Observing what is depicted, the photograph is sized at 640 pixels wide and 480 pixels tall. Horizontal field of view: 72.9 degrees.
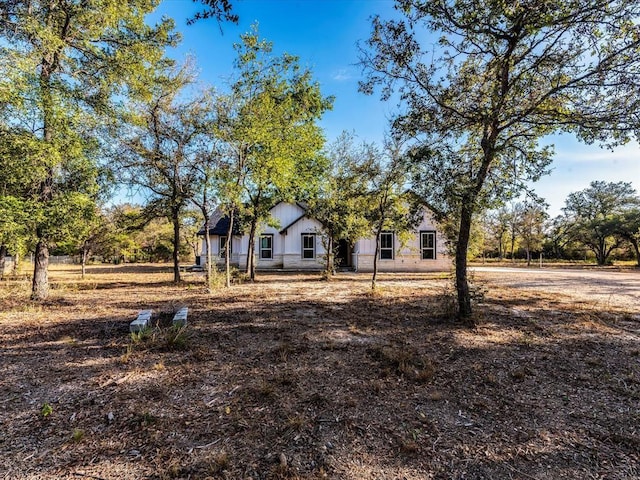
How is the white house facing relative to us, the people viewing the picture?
facing the viewer

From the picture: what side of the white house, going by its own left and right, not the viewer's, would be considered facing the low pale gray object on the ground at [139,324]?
front

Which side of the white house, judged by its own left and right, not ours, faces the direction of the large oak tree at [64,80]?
front
